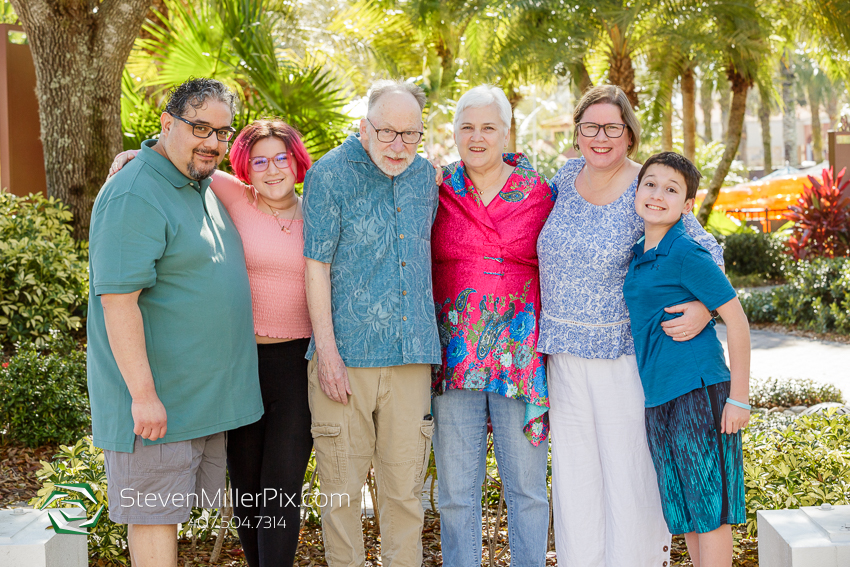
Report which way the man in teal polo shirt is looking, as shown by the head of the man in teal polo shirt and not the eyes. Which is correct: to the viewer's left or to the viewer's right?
to the viewer's right

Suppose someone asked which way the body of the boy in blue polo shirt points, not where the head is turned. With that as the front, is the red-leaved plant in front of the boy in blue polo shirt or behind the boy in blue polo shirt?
behind

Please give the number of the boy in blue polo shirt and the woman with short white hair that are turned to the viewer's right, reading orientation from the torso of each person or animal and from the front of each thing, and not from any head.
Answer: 0

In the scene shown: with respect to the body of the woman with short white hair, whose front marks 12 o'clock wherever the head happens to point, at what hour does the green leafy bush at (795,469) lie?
The green leafy bush is roughly at 8 o'clock from the woman with short white hair.

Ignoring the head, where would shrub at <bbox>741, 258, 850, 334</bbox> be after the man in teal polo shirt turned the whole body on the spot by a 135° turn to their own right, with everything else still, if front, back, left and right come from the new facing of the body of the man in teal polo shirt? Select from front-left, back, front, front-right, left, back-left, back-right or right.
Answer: back-right

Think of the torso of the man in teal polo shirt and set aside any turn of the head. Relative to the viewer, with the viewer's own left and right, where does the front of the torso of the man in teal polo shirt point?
facing the viewer and to the right of the viewer

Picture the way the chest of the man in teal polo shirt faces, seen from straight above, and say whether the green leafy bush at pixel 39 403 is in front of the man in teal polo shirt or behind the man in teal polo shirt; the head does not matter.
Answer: behind

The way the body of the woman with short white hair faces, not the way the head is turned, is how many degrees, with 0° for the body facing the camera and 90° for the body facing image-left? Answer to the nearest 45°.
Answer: approximately 0°

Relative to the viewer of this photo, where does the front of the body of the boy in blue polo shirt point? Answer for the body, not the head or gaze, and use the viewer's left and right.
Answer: facing the viewer and to the left of the viewer

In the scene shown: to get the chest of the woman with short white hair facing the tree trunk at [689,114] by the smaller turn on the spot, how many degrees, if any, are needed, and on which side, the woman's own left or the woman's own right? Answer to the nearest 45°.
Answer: approximately 180°
